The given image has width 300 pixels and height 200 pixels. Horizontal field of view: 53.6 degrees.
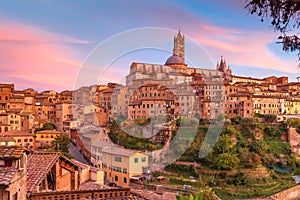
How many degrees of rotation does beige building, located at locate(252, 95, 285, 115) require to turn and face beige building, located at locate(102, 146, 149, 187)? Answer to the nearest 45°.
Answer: approximately 45° to its right

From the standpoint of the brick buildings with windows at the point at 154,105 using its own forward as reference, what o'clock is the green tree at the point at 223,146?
The green tree is roughly at 11 o'clock from the brick buildings with windows.

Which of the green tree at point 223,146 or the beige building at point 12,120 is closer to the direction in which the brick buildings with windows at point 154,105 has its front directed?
the green tree

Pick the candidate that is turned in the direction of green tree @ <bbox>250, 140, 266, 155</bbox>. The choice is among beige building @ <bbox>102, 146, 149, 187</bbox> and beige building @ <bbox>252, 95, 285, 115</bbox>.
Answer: beige building @ <bbox>252, 95, 285, 115</bbox>

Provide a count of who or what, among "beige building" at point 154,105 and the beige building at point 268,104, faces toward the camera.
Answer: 2

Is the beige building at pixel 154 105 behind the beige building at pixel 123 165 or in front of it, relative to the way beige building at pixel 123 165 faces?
behind

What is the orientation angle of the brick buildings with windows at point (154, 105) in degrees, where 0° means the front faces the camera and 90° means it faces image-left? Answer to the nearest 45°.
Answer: approximately 0°

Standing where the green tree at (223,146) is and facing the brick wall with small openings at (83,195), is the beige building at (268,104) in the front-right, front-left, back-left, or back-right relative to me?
back-left
